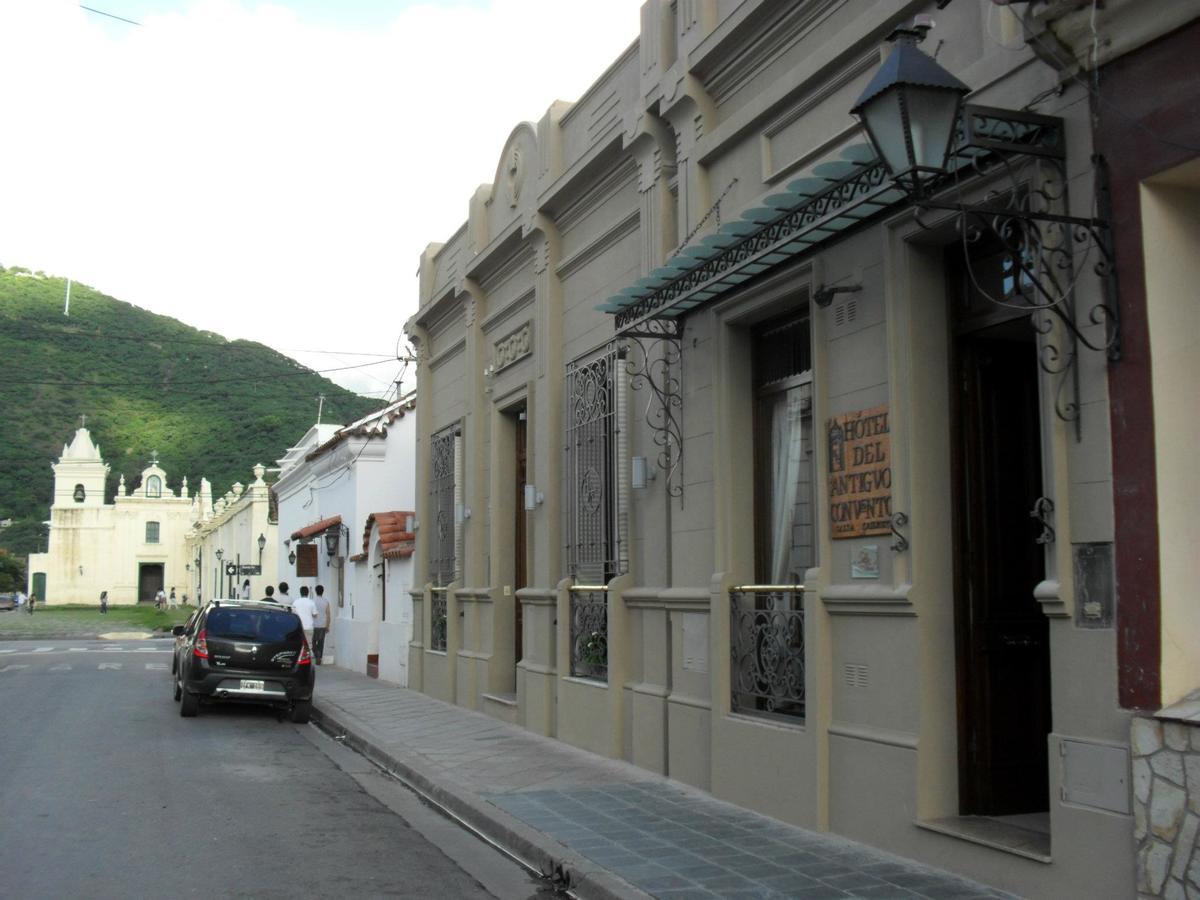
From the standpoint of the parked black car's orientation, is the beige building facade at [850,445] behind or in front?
behind

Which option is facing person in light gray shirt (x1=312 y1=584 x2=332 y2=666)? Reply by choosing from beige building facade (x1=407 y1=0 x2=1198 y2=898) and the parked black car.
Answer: the parked black car

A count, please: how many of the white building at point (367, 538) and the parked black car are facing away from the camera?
1

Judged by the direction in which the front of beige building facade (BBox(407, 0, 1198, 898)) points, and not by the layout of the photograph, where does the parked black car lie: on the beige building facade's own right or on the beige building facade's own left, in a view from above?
on the beige building facade's own right

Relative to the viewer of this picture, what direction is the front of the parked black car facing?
facing away from the viewer

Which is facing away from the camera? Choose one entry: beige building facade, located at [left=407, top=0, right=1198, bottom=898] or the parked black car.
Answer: the parked black car

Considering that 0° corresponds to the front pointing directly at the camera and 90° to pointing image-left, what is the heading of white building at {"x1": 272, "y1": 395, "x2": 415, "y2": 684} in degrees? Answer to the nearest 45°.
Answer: approximately 45°

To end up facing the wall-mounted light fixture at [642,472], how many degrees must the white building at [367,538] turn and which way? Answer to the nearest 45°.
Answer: approximately 45° to its left

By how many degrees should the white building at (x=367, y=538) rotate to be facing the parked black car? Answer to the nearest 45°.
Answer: approximately 45° to its left

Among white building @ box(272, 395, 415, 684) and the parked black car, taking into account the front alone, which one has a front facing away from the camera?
the parked black car

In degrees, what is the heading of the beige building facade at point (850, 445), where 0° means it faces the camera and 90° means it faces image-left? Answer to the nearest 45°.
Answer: approximately 45°

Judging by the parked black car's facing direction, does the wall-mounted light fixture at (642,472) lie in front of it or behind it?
behind

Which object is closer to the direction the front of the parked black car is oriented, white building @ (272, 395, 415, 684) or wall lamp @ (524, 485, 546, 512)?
the white building

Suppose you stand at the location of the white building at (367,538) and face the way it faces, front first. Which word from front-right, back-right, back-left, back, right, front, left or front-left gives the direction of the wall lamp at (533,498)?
front-left
